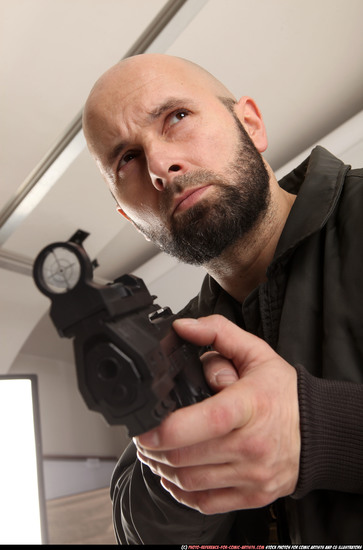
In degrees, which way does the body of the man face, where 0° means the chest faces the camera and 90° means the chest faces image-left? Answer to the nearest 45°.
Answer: approximately 45°
